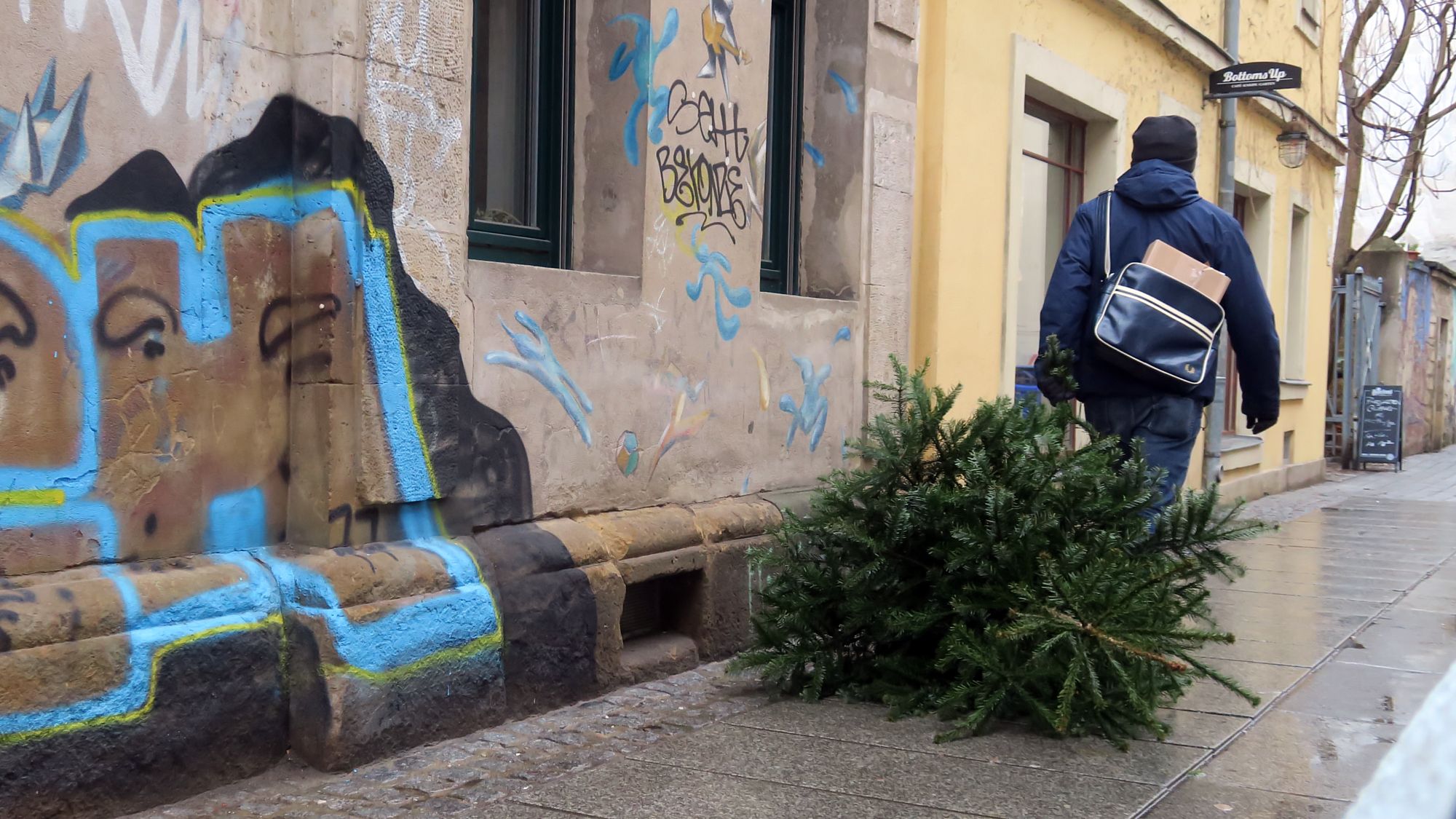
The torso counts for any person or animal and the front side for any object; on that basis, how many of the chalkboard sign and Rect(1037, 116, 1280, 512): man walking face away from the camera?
1

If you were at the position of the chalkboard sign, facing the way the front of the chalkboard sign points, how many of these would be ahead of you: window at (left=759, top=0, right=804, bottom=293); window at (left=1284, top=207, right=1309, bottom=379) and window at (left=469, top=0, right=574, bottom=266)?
3

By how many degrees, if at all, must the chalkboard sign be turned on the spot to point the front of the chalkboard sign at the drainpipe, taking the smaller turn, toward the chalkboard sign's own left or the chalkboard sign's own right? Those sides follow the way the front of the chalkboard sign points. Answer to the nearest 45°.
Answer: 0° — it already faces it

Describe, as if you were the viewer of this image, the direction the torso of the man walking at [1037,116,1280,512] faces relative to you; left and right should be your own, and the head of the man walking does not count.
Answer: facing away from the viewer

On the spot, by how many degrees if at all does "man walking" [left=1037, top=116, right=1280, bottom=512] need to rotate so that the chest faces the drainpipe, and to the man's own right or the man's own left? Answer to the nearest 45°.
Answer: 0° — they already face it

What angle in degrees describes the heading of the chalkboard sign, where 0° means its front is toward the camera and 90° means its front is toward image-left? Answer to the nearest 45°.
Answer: approximately 0°

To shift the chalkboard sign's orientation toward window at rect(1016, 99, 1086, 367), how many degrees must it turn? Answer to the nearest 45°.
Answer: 0° — it already faces it

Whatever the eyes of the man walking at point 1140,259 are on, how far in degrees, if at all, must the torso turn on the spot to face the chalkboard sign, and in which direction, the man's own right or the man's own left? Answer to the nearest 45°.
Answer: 0° — they already face it

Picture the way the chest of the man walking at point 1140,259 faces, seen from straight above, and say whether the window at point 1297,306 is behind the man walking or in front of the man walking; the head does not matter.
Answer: in front

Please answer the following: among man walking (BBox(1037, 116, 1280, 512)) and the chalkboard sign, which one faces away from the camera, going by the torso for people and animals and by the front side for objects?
the man walking

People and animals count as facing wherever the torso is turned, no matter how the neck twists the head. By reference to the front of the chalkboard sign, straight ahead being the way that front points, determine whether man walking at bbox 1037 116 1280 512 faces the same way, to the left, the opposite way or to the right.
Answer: the opposite way

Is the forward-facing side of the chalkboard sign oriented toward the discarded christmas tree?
yes

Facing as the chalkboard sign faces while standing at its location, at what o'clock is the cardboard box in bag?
The cardboard box in bag is roughly at 12 o'clock from the chalkboard sign.
